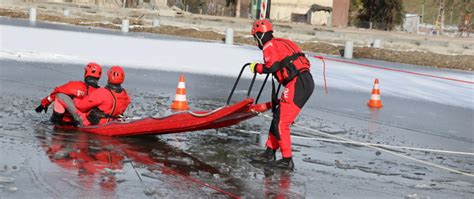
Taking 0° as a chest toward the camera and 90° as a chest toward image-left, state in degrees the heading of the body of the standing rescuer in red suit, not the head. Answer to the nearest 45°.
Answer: approximately 90°

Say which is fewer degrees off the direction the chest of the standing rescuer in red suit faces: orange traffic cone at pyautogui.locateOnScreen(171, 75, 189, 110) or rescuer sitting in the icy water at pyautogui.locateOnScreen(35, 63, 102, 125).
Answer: the rescuer sitting in the icy water

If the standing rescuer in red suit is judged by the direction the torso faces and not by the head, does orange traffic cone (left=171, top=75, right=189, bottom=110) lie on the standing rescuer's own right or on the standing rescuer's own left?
on the standing rescuer's own right

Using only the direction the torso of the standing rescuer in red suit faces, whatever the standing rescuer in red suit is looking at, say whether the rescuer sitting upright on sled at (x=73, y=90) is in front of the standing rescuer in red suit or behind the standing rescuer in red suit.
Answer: in front
